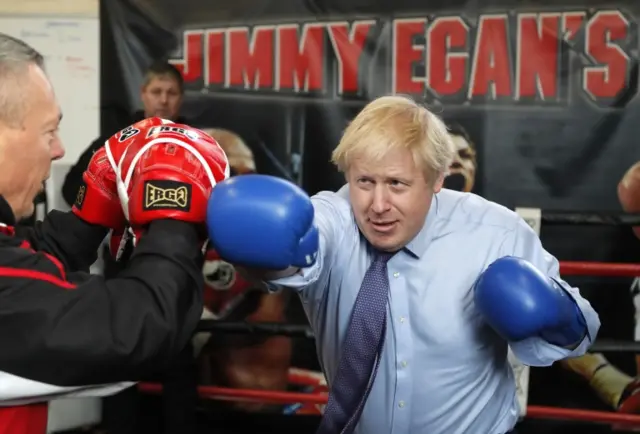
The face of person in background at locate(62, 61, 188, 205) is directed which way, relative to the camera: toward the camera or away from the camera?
toward the camera

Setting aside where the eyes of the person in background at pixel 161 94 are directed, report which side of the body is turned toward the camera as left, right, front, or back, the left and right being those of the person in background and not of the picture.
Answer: front

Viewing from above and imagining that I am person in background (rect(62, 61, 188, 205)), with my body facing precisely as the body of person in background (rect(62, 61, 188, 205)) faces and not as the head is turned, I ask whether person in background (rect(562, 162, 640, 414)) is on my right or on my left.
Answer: on my left

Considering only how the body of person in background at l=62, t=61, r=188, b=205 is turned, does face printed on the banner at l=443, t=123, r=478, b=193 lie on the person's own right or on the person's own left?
on the person's own left
